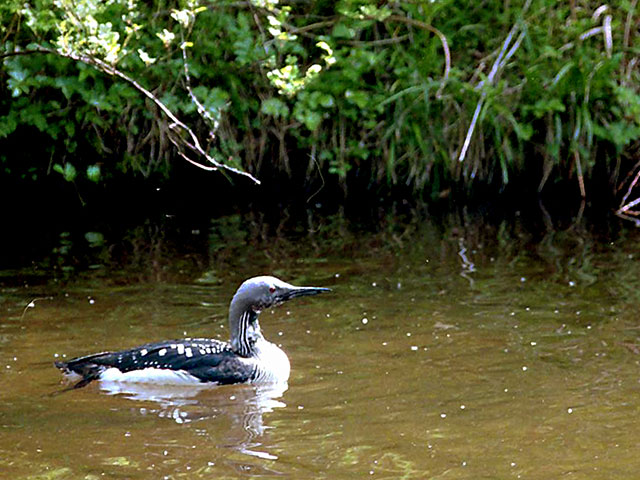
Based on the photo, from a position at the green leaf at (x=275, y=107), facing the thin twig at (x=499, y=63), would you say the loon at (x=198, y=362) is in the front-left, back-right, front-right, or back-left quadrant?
back-right

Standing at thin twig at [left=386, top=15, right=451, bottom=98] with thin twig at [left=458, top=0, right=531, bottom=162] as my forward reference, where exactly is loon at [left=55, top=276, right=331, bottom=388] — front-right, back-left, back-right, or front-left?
back-right

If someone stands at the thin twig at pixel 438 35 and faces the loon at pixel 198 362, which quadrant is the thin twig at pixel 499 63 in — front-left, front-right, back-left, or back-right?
back-left

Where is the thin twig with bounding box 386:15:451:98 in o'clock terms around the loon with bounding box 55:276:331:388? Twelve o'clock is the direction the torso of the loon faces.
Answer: The thin twig is roughly at 10 o'clock from the loon.

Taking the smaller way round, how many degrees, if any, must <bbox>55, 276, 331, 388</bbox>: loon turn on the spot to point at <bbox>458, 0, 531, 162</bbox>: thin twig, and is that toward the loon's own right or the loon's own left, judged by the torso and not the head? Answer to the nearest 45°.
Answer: approximately 45° to the loon's own left

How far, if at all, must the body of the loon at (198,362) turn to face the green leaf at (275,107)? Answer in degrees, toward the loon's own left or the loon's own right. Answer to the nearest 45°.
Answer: approximately 90° to the loon's own left

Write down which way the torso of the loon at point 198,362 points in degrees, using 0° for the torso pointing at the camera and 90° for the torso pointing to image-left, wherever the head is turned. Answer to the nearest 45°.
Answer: approximately 270°
